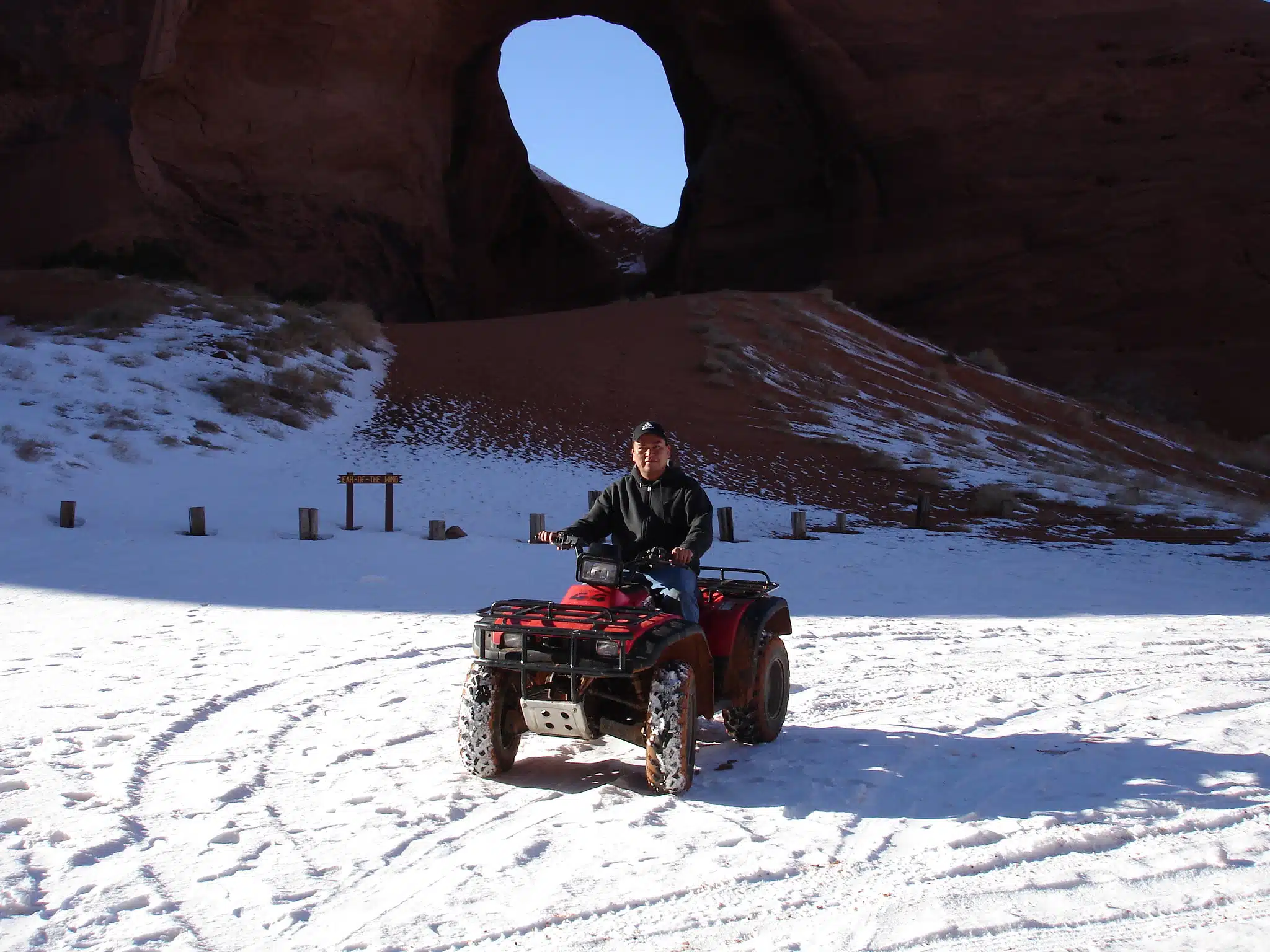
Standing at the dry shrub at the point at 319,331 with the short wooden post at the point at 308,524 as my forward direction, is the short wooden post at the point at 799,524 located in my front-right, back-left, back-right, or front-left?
front-left

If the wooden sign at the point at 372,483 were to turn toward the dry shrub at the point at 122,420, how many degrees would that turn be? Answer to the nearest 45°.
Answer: approximately 135° to its right

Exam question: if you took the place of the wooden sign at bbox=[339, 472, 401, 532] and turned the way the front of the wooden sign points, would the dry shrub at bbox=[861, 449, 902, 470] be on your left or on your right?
on your left

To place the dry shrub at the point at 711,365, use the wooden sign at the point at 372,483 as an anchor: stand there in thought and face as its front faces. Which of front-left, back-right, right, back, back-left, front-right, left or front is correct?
back-left

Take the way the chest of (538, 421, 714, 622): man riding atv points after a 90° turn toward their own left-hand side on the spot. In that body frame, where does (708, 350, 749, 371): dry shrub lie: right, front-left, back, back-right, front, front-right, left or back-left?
back-left

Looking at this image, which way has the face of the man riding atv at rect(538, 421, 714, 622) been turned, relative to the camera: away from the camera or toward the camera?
toward the camera

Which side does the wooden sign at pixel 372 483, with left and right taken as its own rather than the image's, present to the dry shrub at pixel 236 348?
back

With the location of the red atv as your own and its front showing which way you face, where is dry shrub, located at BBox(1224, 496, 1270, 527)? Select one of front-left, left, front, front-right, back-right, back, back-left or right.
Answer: back

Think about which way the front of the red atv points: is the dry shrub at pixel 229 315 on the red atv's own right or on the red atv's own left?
on the red atv's own right

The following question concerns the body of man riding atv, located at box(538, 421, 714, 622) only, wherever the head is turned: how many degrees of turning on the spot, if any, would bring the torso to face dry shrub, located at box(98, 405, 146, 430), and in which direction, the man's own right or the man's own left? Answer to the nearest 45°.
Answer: approximately 90° to the man's own right

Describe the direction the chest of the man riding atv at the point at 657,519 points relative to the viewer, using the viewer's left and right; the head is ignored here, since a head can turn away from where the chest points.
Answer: facing the viewer and to the left of the viewer

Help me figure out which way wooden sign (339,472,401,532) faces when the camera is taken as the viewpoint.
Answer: facing the viewer

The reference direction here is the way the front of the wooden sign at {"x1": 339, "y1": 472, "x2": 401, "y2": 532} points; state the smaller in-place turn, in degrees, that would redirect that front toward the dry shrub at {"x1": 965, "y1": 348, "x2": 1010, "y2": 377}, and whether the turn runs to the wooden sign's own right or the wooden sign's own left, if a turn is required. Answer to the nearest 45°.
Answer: approximately 135° to the wooden sign's own left

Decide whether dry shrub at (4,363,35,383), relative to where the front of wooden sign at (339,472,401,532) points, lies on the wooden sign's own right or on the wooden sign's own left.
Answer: on the wooden sign's own right
